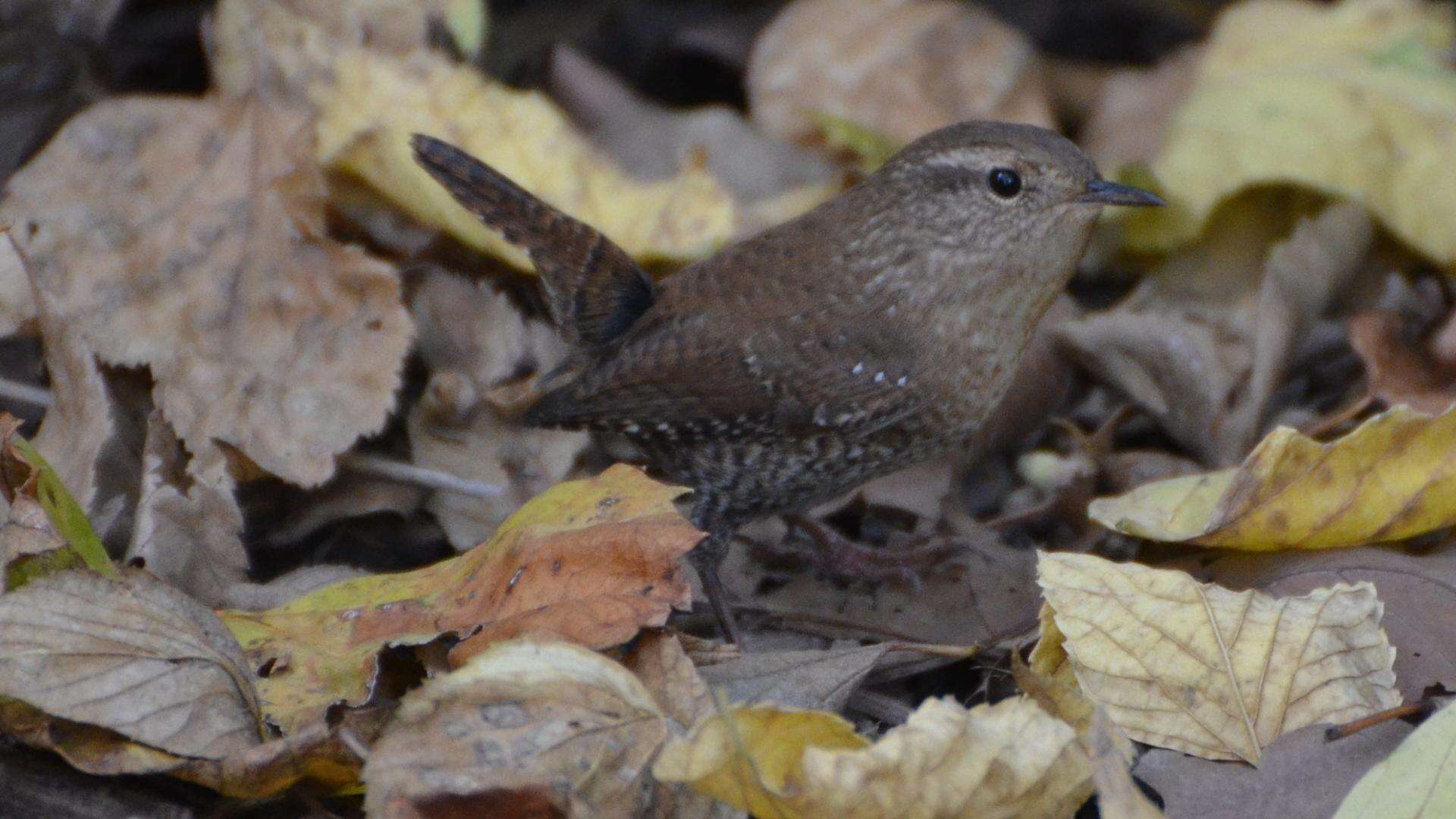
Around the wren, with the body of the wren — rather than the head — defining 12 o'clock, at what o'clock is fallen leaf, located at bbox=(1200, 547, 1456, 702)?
The fallen leaf is roughly at 1 o'clock from the wren.

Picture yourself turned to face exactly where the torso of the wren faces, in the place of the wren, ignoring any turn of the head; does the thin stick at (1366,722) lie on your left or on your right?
on your right

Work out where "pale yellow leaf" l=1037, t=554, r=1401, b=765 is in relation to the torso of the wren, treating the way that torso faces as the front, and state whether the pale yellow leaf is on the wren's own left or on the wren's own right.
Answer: on the wren's own right

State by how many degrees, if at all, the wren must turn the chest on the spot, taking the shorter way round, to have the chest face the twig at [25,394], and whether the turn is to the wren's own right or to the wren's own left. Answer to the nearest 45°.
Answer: approximately 180°

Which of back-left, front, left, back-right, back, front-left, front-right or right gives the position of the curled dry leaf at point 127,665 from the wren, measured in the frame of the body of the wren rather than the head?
back-right

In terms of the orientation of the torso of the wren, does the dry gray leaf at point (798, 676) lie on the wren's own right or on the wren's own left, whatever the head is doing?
on the wren's own right

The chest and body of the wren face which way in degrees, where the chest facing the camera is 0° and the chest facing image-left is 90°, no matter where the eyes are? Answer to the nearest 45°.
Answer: approximately 270°

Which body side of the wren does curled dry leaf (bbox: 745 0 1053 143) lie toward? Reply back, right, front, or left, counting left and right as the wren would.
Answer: left

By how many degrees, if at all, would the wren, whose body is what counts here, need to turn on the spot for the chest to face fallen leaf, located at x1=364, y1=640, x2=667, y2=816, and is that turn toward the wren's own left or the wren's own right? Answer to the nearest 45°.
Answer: approximately 90° to the wren's own right

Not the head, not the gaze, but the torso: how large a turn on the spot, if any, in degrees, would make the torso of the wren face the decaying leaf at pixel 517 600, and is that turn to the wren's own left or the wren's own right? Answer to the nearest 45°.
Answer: approximately 135° to the wren's own right
